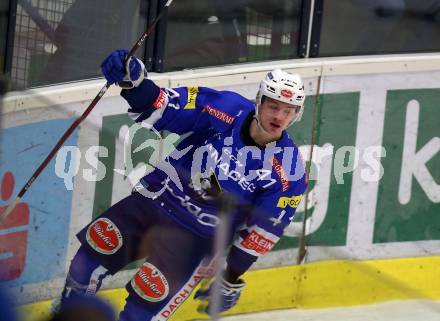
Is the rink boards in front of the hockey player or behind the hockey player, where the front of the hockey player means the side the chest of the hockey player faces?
behind

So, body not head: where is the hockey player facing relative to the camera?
toward the camera
